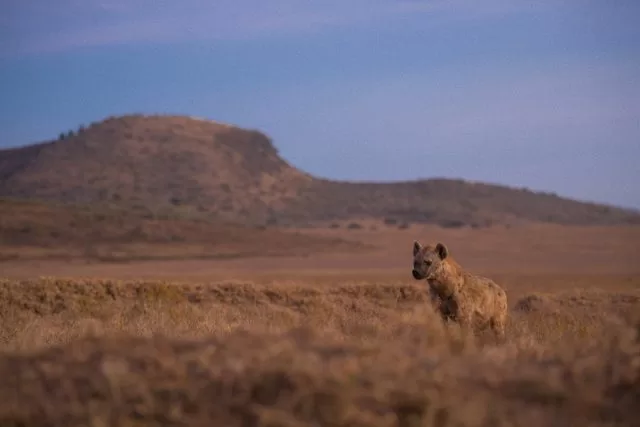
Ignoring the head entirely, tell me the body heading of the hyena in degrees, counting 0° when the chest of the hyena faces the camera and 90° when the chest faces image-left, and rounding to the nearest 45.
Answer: approximately 45°
